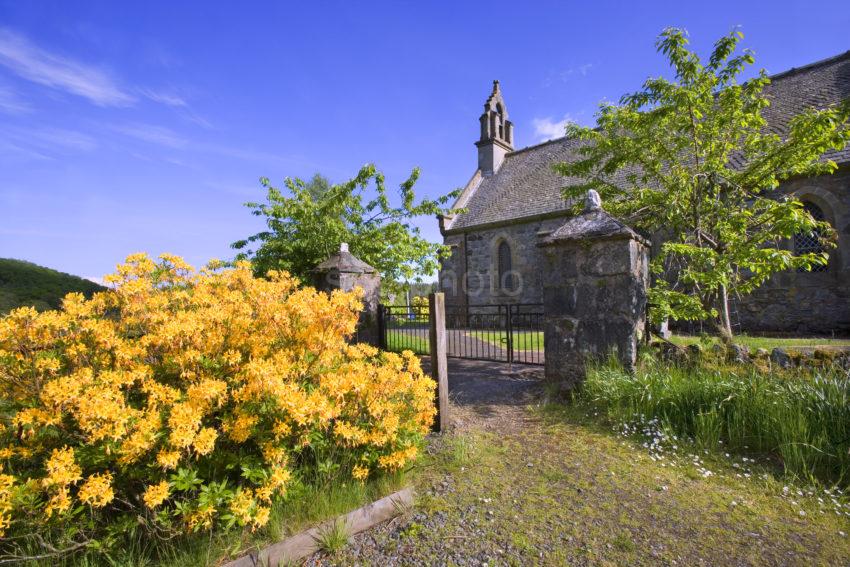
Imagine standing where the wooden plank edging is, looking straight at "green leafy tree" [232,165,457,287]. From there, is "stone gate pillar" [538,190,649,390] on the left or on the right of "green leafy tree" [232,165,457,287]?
right
